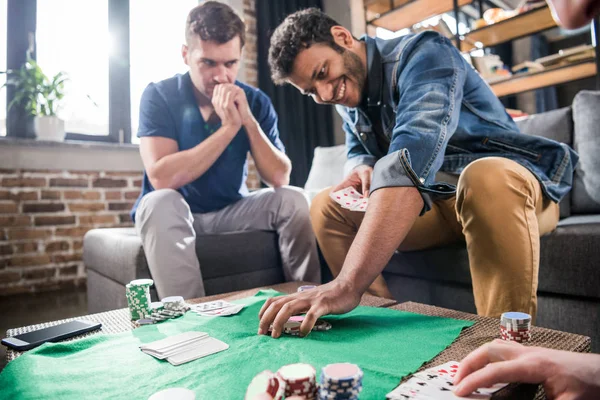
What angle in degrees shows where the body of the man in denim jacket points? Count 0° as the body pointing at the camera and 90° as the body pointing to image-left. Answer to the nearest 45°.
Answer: approximately 45°

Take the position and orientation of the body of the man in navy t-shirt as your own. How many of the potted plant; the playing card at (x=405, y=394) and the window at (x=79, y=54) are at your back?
2

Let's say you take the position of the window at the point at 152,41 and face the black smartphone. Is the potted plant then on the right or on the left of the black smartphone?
right

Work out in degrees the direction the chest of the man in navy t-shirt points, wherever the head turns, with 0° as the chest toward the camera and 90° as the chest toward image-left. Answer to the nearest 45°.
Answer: approximately 315°

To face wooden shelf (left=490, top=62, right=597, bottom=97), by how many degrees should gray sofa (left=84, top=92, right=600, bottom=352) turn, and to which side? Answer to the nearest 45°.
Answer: approximately 135° to its left

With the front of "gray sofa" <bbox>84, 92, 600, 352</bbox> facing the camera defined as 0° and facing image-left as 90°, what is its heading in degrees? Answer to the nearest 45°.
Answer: approximately 0°

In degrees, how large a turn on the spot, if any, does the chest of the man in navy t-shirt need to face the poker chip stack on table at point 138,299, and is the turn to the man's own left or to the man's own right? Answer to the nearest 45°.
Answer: approximately 45° to the man's own right

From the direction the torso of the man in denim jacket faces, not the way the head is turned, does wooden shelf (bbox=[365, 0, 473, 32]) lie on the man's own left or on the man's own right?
on the man's own right

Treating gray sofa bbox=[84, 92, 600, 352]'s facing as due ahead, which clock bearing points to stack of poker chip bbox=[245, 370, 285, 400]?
The stack of poker chip is roughly at 1 o'clock from the gray sofa.

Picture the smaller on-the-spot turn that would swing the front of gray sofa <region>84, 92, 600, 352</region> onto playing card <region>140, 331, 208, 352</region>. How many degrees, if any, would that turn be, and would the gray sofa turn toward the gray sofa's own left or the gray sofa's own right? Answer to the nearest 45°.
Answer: approximately 45° to the gray sofa's own right
